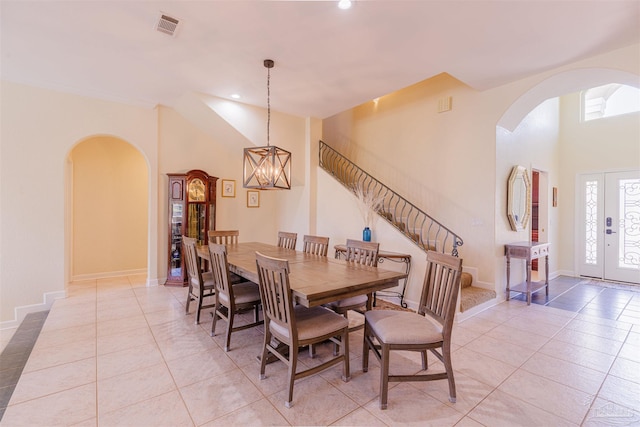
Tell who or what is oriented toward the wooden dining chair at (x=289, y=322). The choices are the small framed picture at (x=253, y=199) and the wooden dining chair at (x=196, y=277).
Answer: the small framed picture

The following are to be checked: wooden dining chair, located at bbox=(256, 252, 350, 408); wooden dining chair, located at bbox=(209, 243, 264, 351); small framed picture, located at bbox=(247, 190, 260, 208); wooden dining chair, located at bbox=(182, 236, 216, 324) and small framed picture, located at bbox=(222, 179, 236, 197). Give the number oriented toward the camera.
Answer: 2

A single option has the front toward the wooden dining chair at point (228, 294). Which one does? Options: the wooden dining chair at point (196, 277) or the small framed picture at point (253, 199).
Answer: the small framed picture

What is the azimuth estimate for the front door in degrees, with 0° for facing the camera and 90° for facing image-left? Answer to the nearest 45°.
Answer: approximately 45°

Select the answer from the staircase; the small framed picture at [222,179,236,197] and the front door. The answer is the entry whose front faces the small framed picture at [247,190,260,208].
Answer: the front door

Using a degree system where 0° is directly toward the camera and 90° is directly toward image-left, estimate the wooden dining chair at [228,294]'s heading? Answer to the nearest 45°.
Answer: approximately 225°

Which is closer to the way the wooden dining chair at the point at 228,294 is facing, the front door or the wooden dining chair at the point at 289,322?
the front door

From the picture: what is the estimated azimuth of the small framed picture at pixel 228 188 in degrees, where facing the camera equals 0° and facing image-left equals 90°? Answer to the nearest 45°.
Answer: approximately 0°

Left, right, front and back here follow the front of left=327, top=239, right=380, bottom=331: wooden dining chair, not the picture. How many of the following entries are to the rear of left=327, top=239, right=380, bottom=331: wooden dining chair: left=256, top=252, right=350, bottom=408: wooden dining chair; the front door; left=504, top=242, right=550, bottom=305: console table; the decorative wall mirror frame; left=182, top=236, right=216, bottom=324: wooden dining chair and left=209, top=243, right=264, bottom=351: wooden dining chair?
3
